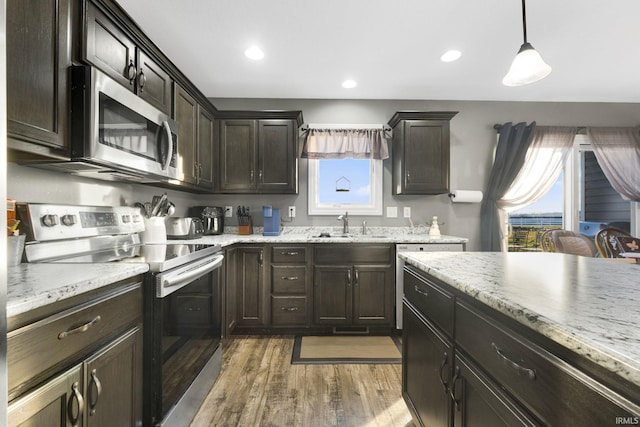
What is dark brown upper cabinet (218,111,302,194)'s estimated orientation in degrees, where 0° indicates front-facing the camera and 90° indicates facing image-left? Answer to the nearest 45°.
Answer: approximately 0°

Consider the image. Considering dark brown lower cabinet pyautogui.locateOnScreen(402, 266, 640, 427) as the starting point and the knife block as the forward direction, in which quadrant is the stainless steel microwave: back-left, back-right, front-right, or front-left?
front-left

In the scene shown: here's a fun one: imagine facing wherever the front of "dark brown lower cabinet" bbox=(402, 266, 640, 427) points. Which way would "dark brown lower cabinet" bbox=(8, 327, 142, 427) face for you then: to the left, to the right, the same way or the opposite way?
the opposite way

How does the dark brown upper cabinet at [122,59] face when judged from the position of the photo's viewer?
facing the viewer and to the right of the viewer

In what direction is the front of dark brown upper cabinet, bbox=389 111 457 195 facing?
toward the camera

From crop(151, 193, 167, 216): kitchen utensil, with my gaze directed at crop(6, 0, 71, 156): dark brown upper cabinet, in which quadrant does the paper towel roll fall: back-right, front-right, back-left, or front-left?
back-left

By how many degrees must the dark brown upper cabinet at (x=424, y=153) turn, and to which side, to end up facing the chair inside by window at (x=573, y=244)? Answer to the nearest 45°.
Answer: approximately 90° to its left

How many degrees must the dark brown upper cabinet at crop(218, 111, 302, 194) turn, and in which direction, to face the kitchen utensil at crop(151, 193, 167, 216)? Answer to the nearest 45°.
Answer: approximately 45° to its right

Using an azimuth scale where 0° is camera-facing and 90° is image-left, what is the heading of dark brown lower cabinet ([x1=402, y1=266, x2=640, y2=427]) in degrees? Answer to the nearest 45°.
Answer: approximately 45°

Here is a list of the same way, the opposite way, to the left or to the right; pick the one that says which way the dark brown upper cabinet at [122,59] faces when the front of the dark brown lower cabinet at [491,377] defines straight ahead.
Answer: the opposite way

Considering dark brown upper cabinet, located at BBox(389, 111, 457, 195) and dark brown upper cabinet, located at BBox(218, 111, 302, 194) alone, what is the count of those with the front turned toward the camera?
2
